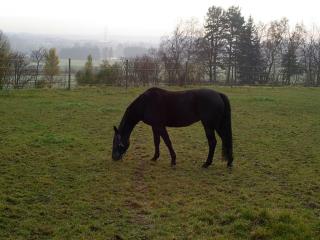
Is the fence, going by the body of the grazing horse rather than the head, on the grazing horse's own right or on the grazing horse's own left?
on the grazing horse's own right

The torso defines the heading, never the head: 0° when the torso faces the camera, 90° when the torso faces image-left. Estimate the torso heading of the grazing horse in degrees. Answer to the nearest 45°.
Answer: approximately 90°
